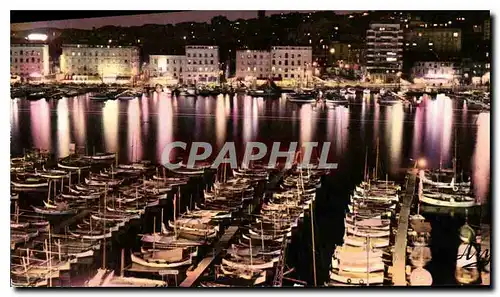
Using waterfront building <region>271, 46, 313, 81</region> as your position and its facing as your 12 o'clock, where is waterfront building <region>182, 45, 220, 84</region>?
waterfront building <region>182, 45, 220, 84</region> is roughly at 3 o'clock from waterfront building <region>271, 46, 313, 81</region>.

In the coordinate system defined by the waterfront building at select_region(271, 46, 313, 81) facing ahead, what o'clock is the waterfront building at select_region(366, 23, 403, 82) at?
the waterfront building at select_region(366, 23, 403, 82) is roughly at 9 o'clock from the waterfront building at select_region(271, 46, 313, 81).

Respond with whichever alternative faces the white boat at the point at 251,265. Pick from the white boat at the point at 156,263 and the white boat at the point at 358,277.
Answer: the white boat at the point at 358,277

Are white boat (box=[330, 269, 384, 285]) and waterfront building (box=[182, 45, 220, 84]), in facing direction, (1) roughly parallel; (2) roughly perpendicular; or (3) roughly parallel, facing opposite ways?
roughly perpendicular

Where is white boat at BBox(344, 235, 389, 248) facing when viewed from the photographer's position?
facing to the left of the viewer

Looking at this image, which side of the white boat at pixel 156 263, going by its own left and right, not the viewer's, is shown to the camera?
left

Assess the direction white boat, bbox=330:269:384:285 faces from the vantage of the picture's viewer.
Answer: facing to the left of the viewer

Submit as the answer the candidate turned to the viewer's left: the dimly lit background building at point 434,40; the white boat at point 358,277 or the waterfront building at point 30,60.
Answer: the white boat

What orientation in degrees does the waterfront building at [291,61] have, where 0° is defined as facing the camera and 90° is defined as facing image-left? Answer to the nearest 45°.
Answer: approximately 0°
